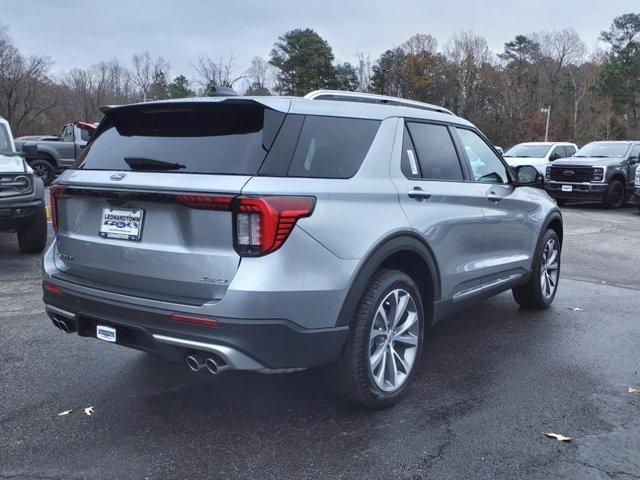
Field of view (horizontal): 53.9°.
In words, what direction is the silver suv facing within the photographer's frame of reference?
facing away from the viewer and to the right of the viewer

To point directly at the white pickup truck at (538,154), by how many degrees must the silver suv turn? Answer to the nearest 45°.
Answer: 0° — it already faces it

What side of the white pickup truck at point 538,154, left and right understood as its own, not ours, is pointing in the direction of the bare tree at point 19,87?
right

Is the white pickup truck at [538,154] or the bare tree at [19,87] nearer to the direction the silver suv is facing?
the white pickup truck

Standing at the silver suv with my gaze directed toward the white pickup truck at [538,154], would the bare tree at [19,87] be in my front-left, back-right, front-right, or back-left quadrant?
front-left

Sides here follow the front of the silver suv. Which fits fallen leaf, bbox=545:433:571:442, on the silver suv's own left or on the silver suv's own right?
on the silver suv's own right

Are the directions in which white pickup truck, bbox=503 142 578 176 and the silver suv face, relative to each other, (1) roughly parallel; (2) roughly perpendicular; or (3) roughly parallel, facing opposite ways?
roughly parallel, facing opposite ways

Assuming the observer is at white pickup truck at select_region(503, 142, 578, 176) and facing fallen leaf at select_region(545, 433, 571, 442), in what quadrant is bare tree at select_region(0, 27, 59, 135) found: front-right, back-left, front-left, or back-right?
back-right

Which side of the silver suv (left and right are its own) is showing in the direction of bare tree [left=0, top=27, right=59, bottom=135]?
left

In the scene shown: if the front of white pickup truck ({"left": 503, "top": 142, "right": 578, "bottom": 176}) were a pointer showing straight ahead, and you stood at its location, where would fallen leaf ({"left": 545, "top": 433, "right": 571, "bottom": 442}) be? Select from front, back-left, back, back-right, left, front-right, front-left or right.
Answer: front-left

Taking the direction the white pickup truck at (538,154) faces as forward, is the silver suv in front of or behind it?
in front

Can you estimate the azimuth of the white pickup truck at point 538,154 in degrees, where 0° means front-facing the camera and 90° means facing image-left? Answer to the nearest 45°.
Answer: approximately 45°
